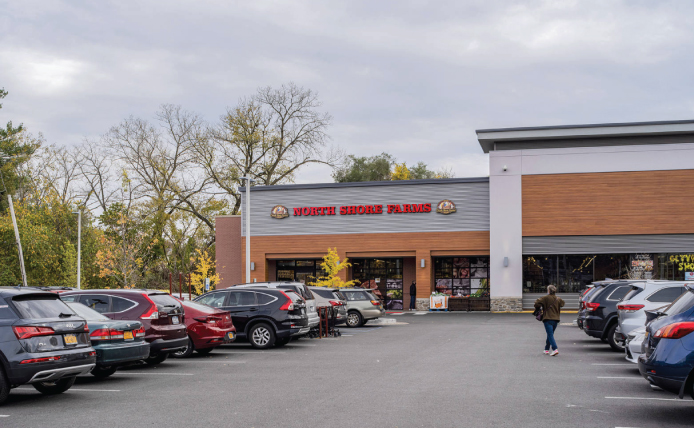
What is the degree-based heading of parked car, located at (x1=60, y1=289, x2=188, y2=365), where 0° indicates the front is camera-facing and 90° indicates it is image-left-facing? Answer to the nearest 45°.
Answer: approximately 135°

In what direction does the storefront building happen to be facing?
toward the camera

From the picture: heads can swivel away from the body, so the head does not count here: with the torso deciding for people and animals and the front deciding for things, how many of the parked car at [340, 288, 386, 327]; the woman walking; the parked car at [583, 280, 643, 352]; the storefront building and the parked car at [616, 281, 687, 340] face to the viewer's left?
1

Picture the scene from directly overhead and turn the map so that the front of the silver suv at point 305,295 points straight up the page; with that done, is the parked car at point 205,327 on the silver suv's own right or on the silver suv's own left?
on the silver suv's own left

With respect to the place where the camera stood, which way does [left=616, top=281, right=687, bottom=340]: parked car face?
facing away from the viewer and to the right of the viewer

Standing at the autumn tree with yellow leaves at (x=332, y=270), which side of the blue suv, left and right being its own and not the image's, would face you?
left

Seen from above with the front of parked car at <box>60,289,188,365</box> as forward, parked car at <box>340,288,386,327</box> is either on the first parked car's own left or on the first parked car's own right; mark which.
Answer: on the first parked car's own right

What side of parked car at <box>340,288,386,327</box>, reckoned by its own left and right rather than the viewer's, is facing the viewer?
left

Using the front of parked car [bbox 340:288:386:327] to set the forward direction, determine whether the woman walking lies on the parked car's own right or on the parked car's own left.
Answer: on the parked car's own left

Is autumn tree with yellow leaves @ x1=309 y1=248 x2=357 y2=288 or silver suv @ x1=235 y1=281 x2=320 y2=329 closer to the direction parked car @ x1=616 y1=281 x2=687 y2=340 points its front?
the autumn tree with yellow leaves

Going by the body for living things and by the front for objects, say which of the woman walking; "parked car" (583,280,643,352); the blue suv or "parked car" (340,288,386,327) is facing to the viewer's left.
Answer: "parked car" (340,288,386,327)
